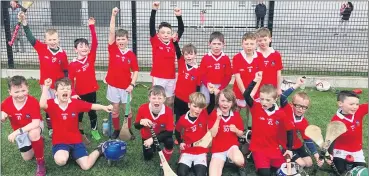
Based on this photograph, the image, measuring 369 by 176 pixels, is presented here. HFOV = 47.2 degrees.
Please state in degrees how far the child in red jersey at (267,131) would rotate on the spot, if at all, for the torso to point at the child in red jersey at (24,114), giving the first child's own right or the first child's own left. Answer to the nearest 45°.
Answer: approximately 90° to the first child's own right

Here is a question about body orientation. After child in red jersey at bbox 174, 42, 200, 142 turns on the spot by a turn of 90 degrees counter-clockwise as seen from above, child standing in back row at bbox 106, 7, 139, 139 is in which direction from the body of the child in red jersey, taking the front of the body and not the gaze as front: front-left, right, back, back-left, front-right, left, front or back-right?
back

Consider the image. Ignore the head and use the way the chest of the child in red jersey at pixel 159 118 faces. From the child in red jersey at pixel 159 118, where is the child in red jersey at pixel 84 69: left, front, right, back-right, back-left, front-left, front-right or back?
back-right

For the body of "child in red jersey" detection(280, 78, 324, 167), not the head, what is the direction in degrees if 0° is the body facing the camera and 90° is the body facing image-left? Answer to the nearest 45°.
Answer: approximately 0°

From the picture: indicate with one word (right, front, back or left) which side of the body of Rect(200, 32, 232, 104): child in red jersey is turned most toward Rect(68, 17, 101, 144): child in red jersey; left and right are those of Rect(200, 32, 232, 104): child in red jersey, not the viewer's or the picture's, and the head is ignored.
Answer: right
